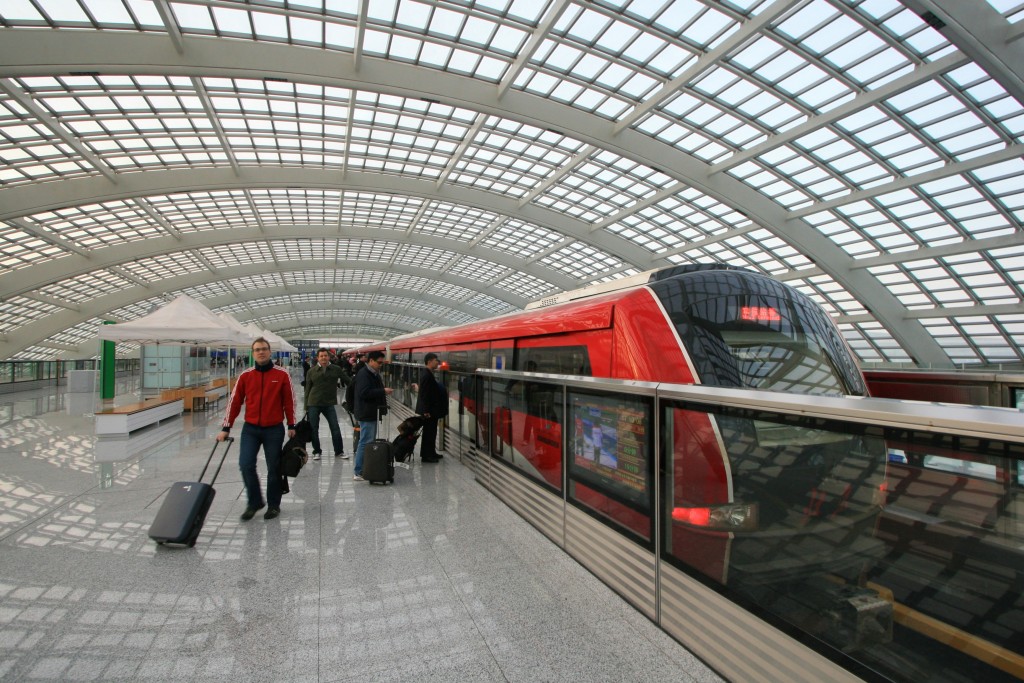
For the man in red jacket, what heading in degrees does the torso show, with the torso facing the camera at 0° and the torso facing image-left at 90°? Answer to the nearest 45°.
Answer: approximately 0°

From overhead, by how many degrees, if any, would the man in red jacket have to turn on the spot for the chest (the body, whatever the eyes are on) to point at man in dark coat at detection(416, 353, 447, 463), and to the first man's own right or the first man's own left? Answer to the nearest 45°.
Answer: approximately 135° to the first man's own left

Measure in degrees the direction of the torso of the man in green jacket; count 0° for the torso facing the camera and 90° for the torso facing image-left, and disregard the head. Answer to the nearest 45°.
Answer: approximately 0°

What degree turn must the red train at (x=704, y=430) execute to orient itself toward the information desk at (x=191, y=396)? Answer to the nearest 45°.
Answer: approximately 180°

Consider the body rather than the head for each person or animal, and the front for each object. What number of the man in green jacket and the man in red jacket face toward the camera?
2

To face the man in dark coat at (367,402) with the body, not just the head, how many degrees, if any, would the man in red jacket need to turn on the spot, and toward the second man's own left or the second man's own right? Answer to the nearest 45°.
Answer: approximately 135° to the second man's own left

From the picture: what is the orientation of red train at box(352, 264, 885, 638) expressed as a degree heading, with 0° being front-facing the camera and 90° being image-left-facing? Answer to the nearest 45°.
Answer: approximately 315°

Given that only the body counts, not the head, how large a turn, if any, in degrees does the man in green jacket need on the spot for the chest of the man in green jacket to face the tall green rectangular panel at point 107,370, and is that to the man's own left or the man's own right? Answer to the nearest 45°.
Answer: approximately 135° to the man's own right
